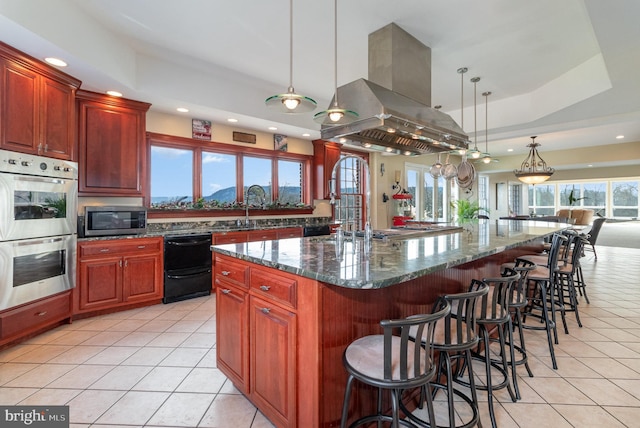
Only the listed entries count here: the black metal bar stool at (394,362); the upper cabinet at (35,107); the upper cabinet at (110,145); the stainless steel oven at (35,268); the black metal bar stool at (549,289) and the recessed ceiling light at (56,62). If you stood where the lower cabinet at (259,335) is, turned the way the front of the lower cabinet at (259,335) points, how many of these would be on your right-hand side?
4

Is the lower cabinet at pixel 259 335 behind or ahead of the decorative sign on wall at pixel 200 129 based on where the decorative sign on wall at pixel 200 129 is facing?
ahead

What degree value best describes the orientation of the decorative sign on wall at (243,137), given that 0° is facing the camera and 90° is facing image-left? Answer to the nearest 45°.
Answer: approximately 315°

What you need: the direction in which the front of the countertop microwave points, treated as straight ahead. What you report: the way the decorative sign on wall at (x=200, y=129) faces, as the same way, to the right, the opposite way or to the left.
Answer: the same way

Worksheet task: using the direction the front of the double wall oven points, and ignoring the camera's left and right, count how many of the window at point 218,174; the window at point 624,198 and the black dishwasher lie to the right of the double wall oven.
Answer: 0

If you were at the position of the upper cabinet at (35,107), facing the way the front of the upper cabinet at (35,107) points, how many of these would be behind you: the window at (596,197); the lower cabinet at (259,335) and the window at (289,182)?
0

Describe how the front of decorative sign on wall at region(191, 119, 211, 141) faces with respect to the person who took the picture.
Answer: facing the viewer

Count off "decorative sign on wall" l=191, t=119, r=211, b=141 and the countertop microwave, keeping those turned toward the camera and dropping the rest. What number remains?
2

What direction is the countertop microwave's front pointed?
toward the camera

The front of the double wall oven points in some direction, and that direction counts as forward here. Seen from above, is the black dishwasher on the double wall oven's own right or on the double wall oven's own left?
on the double wall oven's own left

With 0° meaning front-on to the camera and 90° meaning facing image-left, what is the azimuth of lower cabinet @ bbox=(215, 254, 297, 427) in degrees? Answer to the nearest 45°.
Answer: approximately 45°

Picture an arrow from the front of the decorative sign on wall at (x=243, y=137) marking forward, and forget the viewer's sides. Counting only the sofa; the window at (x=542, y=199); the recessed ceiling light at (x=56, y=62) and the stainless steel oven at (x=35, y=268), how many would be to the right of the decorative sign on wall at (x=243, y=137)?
2

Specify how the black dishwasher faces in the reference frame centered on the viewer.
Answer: facing the viewer and to the right of the viewer

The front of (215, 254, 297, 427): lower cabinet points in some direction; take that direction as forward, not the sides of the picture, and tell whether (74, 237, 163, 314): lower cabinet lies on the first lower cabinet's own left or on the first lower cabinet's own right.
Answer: on the first lower cabinet's own right

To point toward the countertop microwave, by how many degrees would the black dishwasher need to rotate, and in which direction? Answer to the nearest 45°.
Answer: approximately 135° to its right

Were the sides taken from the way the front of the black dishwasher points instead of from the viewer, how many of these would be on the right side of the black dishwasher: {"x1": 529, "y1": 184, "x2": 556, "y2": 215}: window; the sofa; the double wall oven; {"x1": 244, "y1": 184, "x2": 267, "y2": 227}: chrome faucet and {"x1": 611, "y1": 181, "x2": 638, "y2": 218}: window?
1

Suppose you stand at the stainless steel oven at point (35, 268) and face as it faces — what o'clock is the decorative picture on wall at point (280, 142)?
The decorative picture on wall is roughly at 10 o'clock from the stainless steel oven.

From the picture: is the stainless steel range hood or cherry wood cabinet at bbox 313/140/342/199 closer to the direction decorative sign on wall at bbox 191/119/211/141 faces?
the stainless steel range hood
